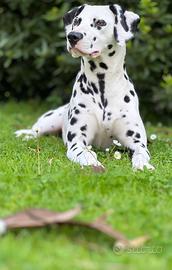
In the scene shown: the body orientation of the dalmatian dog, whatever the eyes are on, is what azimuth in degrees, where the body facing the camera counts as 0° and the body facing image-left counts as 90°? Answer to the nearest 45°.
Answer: approximately 0°
